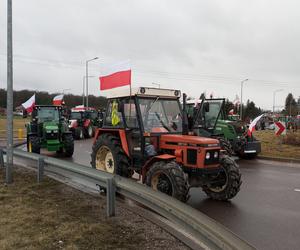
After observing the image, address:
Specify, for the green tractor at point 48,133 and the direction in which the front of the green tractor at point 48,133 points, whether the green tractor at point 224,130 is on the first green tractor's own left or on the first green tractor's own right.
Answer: on the first green tractor's own left

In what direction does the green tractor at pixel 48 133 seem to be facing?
toward the camera

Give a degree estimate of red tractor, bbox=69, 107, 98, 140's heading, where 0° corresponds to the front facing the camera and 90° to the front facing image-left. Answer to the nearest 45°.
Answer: approximately 45°

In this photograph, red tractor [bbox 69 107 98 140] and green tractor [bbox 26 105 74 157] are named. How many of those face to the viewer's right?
0

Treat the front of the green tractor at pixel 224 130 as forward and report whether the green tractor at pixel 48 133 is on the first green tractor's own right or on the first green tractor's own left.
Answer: on the first green tractor's own right

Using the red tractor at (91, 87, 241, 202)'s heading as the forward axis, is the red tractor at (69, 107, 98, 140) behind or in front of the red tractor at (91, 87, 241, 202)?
behind

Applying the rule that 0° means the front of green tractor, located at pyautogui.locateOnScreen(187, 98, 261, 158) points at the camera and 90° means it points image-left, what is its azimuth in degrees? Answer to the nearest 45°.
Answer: approximately 315°

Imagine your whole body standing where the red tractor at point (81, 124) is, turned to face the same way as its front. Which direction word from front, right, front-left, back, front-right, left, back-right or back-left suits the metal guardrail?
front-left

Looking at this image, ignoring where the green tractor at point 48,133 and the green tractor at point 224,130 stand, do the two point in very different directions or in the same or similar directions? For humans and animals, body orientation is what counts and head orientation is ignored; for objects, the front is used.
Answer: same or similar directions

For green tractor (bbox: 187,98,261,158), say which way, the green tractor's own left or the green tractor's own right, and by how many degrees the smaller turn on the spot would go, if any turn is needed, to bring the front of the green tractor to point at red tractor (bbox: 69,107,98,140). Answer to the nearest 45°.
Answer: approximately 180°

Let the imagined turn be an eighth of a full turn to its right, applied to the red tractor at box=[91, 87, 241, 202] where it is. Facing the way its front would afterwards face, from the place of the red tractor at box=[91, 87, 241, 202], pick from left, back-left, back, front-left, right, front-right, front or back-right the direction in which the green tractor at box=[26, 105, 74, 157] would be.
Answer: back-right
